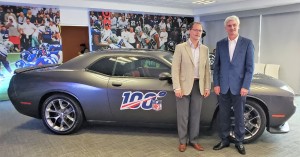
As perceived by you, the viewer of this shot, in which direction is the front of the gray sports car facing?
facing to the right of the viewer

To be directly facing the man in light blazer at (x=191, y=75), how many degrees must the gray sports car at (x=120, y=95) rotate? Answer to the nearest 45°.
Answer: approximately 45° to its right

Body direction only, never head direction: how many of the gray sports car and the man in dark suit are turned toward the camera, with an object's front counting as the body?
1

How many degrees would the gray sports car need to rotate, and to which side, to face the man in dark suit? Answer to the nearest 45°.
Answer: approximately 45° to its right

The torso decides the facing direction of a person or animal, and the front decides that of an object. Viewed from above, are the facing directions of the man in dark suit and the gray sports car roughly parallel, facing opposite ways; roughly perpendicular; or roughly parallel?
roughly perpendicular

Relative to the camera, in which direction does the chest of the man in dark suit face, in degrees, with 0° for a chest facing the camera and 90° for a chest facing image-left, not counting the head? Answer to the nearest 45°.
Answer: approximately 0°
